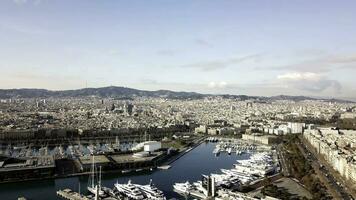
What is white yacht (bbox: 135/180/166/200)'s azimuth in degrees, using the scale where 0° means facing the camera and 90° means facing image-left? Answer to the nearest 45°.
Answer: approximately 135°

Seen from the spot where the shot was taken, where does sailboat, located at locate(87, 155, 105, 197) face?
facing away from the viewer and to the left of the viewer

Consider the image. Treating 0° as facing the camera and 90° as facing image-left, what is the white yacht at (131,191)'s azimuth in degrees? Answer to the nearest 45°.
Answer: approximately 135°

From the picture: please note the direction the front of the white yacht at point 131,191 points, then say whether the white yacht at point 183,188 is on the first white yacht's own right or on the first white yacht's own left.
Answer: on the first white yacht's own right
